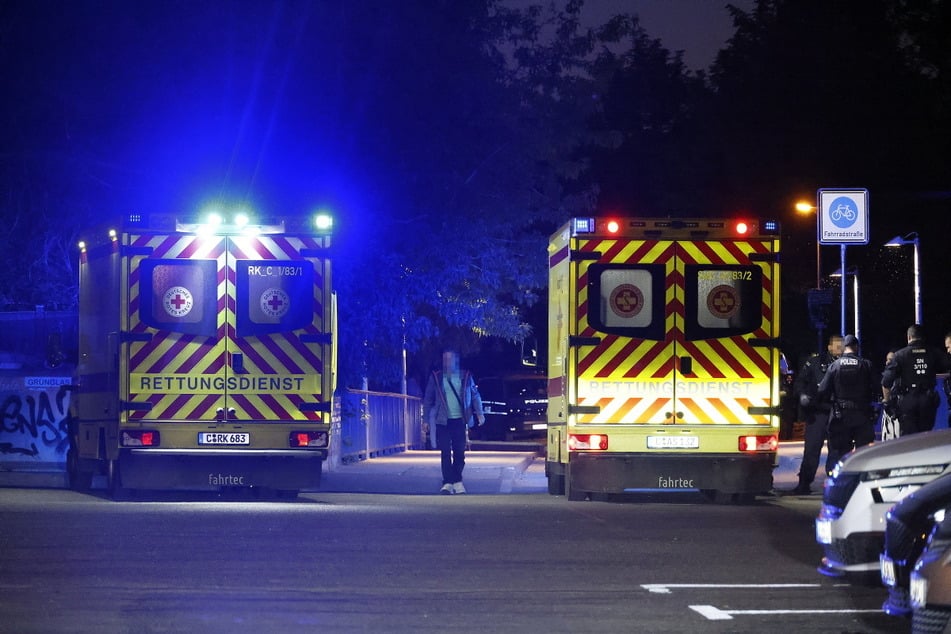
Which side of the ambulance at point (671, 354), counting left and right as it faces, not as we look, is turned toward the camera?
back

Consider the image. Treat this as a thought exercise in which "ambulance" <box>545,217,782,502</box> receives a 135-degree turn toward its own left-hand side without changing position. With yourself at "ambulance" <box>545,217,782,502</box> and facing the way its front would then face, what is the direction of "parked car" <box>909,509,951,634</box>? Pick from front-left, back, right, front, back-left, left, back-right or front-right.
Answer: front-left

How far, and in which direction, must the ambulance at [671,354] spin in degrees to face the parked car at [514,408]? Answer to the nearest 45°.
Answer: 0° — it already faces it

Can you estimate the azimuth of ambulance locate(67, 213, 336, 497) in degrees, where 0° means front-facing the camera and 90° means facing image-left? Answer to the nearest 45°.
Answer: approximately 180°

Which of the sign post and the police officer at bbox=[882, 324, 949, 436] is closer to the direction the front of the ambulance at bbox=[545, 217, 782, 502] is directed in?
the sign post

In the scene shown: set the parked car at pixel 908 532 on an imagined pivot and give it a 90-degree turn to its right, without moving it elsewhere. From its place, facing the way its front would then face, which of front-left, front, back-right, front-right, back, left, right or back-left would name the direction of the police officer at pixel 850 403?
front-right
